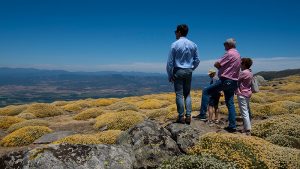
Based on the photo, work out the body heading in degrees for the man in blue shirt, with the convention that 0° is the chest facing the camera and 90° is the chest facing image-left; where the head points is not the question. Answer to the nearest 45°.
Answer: approximately 180°

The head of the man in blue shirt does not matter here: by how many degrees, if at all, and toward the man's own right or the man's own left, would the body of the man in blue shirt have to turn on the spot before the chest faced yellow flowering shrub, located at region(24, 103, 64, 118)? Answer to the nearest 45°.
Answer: approximately 45° to the man's own left

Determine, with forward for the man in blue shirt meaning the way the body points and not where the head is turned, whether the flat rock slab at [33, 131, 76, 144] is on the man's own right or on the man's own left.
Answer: on the man's own left

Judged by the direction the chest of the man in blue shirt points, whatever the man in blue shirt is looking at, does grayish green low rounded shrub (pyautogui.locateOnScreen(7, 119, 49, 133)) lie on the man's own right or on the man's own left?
on the man's own left

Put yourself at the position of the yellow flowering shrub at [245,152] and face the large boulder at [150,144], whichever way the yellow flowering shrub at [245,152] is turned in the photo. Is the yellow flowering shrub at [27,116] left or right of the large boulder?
right

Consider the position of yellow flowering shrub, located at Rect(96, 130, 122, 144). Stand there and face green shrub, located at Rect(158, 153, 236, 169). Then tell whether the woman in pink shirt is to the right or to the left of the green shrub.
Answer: left

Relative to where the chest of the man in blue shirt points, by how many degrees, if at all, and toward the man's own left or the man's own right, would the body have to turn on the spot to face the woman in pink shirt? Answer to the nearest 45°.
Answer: approximately 45° to the man's own right

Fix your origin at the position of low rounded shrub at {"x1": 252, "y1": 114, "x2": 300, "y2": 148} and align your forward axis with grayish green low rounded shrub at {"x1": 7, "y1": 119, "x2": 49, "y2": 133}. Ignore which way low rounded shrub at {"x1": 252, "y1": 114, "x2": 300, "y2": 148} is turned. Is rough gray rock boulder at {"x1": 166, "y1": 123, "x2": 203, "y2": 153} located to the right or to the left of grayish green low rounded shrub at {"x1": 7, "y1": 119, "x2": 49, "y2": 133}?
left

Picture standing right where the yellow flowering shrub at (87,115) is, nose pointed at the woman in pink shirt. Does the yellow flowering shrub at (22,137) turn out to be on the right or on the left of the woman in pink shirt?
right

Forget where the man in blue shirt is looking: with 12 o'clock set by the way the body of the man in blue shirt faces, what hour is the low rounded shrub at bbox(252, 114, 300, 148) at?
The low rounded shrub is roughly at 4 o'clock from the man in blue shirt.

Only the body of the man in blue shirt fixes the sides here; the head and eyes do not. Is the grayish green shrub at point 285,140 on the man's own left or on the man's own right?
on the man's own right
